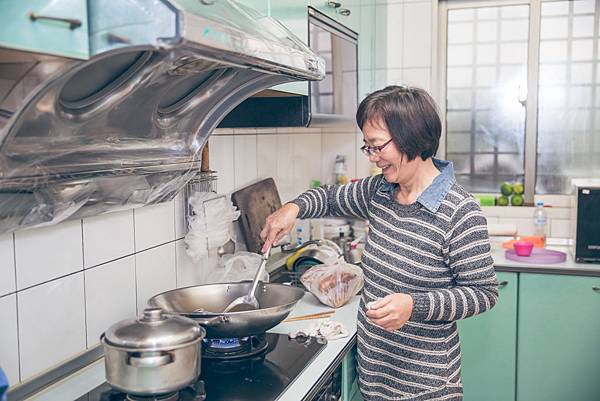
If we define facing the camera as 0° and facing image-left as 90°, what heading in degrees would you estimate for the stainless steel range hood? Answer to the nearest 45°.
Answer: approximately 315°

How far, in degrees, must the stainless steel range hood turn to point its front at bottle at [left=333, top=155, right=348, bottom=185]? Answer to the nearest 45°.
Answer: approximately 90° to its left

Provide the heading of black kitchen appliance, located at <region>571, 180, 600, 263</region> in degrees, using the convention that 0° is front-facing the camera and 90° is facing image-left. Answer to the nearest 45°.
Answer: approximately 0°

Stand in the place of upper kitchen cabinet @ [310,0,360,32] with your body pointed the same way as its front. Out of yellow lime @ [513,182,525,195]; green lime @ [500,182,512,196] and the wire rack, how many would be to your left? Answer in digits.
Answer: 2

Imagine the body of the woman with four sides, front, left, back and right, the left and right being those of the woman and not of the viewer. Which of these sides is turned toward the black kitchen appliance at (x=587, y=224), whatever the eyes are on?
back

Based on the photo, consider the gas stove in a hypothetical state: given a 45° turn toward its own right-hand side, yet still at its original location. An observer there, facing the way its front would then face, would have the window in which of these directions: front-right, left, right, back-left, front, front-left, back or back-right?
back-left

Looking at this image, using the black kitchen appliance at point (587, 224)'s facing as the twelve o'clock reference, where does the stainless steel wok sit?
The stainless steel wok is roughly at 1 o'clock from the black kitchen appliance.

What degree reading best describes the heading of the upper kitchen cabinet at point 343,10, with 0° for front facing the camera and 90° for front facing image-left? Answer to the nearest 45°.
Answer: approximately 315°

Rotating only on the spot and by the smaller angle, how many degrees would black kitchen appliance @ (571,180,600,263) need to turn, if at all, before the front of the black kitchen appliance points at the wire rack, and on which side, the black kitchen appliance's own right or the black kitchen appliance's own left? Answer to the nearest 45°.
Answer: approximately 45° to the black kitchen appliance's own right
